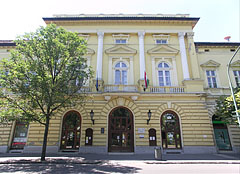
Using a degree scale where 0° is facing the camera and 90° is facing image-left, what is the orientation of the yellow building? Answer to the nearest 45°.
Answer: approximately 0°
